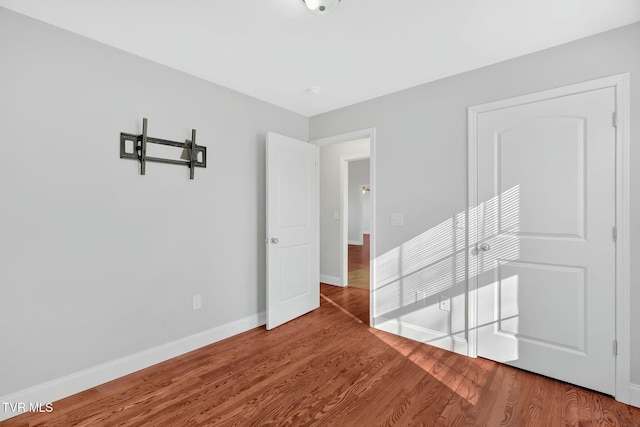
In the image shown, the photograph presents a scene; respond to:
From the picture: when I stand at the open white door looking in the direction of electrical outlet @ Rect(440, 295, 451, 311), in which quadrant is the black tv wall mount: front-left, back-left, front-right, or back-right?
back-right

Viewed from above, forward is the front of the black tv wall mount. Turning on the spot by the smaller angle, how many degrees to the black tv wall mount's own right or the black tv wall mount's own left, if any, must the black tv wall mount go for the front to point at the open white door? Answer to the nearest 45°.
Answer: approximately 45° to the black tv wall mount's own left

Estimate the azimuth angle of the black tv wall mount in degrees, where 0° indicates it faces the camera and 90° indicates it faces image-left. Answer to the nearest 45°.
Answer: approximately 315°

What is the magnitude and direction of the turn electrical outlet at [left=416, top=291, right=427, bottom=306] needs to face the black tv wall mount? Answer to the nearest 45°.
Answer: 0° — it already faces it

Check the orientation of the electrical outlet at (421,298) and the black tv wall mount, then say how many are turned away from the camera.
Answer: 0

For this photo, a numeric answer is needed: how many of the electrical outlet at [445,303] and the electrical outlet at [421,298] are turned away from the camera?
0

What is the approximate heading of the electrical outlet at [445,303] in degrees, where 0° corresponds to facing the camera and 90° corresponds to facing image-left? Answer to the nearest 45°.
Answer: approximately 45°
